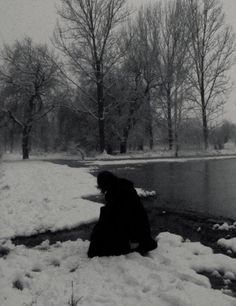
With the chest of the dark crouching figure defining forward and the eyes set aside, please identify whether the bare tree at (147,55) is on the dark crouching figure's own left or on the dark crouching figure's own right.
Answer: on the dark crouching figure's own right

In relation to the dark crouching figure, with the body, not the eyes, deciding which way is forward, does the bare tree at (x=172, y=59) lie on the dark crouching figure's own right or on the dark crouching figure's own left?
on the dark crouching figure's own right
